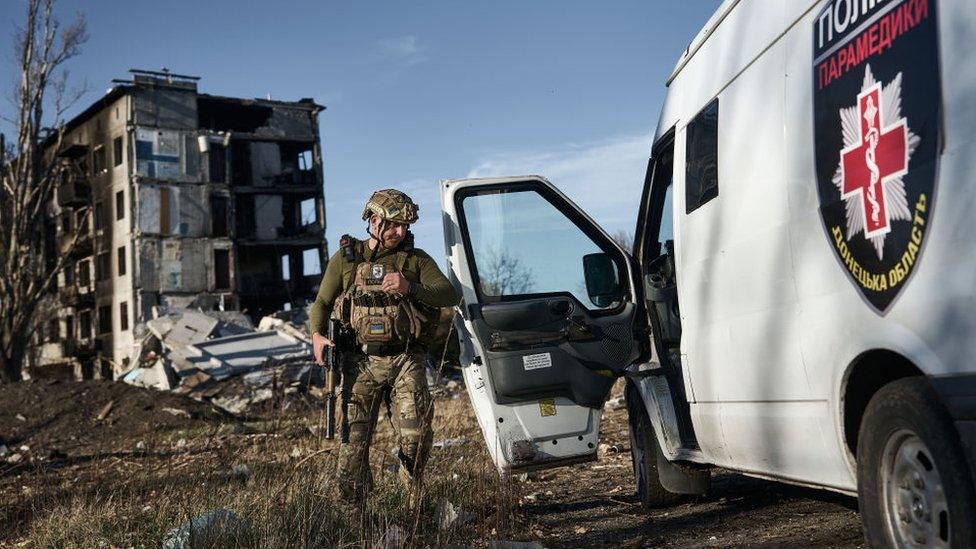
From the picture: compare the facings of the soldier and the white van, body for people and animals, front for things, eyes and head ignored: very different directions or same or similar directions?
very different directions

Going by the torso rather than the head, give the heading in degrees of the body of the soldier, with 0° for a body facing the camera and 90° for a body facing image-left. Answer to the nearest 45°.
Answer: approximately 0°

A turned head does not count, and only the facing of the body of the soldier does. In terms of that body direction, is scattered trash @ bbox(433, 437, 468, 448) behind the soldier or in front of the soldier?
behind

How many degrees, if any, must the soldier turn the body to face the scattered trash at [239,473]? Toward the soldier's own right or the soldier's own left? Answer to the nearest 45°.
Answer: approximately 135° to the soldier's own right

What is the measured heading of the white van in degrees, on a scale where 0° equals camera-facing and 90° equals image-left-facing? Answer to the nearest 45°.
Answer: approximately 135°

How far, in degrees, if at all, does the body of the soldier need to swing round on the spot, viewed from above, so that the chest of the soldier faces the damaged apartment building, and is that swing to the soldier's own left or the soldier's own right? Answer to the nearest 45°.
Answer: approximately 180°

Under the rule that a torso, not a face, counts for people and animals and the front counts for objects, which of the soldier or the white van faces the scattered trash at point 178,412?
the white van

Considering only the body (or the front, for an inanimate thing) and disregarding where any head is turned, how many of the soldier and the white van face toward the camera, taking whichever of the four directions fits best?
1

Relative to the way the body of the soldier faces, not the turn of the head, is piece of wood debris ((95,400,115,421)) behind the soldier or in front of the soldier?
behind

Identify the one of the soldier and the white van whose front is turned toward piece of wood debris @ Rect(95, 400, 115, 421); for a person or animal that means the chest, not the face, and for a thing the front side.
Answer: the white van

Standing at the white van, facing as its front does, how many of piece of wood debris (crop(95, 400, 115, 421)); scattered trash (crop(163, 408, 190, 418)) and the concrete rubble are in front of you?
3
